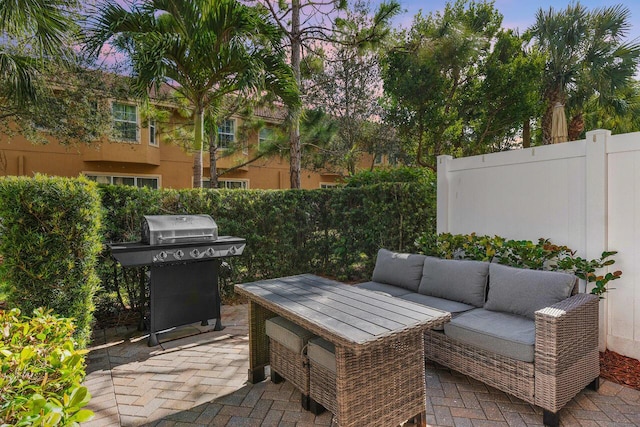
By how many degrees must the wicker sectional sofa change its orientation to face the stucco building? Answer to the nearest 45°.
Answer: approximately 90° to its right

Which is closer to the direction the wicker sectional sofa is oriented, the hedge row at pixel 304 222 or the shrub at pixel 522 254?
the hedge row

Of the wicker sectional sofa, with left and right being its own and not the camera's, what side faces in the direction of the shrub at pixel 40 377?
front

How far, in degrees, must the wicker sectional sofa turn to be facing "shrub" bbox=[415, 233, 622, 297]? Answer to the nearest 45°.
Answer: approximately 135° to its right

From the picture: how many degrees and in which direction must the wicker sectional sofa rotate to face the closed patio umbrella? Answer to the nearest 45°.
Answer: approximately 135° to its right

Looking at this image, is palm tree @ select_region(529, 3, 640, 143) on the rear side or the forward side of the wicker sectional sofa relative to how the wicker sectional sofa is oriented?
on the rear side

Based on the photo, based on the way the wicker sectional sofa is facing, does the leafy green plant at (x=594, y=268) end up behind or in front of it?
behind

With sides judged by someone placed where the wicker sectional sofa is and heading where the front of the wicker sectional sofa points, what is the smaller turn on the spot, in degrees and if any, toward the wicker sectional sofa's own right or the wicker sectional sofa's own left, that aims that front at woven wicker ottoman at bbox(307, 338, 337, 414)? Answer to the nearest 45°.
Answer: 0° — it already faces it

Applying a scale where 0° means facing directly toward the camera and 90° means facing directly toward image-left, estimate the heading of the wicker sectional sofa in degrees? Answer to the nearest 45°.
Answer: approximately 45°

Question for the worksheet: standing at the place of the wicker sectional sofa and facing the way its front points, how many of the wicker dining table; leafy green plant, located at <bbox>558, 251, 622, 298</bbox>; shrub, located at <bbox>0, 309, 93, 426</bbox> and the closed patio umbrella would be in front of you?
2

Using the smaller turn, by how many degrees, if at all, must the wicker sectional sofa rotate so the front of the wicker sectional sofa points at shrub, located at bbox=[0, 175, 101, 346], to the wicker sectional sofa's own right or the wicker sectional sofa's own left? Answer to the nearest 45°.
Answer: approximately 45° to the wicker sectional sofa's own right

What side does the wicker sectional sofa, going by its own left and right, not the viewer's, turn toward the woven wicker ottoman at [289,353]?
front
